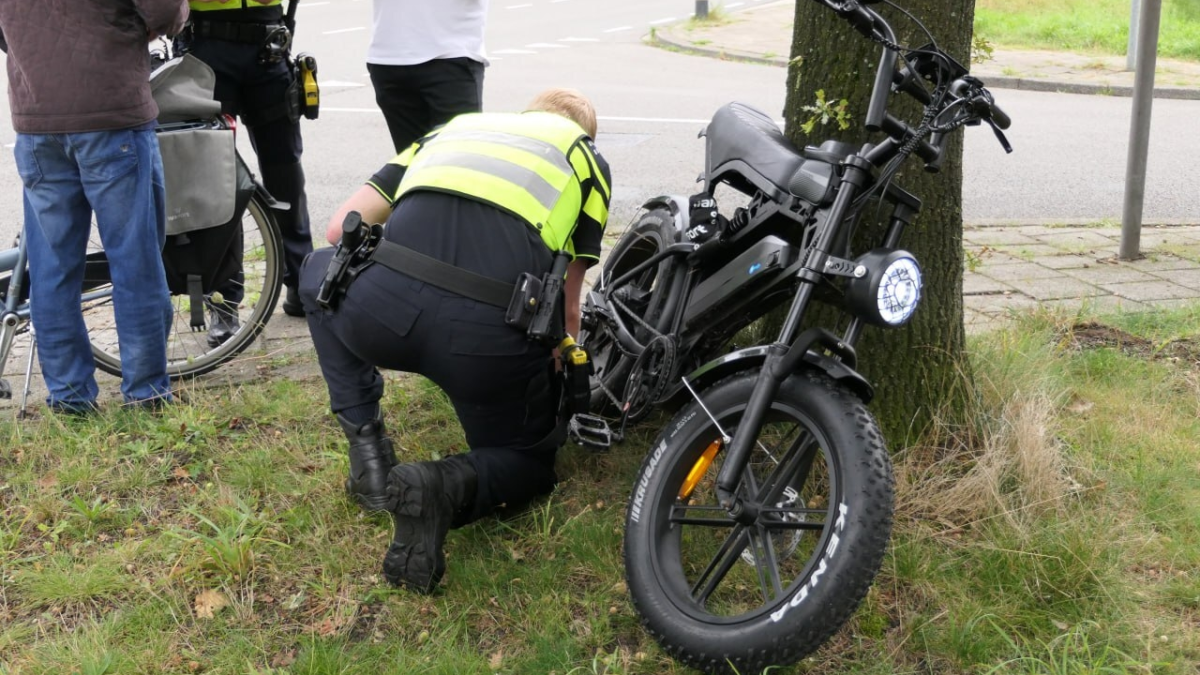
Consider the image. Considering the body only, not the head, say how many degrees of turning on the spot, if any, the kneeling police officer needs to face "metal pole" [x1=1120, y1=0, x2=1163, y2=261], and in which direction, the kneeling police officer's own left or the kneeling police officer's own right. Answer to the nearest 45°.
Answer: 0° — they already face it

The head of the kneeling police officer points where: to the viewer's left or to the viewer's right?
to the viewer's right

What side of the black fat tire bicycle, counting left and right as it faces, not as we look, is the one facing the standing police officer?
back

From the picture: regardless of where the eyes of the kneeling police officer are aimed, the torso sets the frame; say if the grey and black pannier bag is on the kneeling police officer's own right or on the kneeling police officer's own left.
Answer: on the kneeling police officer's own left

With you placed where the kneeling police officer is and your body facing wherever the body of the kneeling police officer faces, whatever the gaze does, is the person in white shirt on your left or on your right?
on your left

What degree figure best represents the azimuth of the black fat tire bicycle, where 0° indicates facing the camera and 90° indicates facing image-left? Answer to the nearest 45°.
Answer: approximately 315°

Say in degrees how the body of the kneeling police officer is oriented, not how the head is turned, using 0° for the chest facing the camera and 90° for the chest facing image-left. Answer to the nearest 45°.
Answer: approximately 225°

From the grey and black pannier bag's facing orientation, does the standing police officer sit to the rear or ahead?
to the rear
